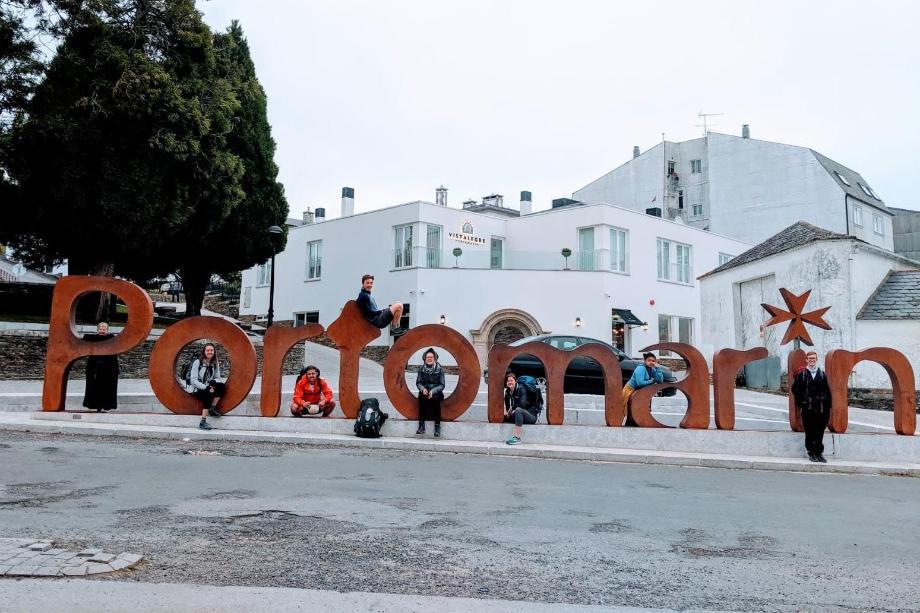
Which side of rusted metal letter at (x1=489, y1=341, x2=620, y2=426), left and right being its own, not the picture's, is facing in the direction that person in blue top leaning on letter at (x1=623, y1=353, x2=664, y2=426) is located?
left

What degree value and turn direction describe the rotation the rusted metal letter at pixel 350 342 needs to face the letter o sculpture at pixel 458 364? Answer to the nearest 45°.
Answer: approximately 90° to its left

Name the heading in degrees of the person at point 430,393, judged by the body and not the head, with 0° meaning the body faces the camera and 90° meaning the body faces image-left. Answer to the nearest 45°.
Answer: approximately 0°

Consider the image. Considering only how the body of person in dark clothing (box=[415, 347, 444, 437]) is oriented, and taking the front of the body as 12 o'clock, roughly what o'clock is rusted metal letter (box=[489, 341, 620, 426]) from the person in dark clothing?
The rusted metal letter is roughly at 9 o'clock from the person in dark clothing.

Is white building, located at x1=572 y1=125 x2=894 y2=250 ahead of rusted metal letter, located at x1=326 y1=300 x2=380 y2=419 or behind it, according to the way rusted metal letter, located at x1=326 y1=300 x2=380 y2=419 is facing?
behind

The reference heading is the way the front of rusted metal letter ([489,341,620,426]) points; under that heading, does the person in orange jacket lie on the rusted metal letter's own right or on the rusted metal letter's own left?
on the rusted metal letter's own right

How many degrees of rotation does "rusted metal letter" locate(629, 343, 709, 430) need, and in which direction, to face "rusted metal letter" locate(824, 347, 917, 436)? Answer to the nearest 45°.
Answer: approximately 90° to its left

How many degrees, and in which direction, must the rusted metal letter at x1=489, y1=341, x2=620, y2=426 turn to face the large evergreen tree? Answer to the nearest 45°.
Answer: approximately 135° to its right

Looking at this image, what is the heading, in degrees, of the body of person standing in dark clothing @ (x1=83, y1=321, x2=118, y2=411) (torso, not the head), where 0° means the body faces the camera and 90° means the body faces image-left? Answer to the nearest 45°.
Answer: approximately 0°
